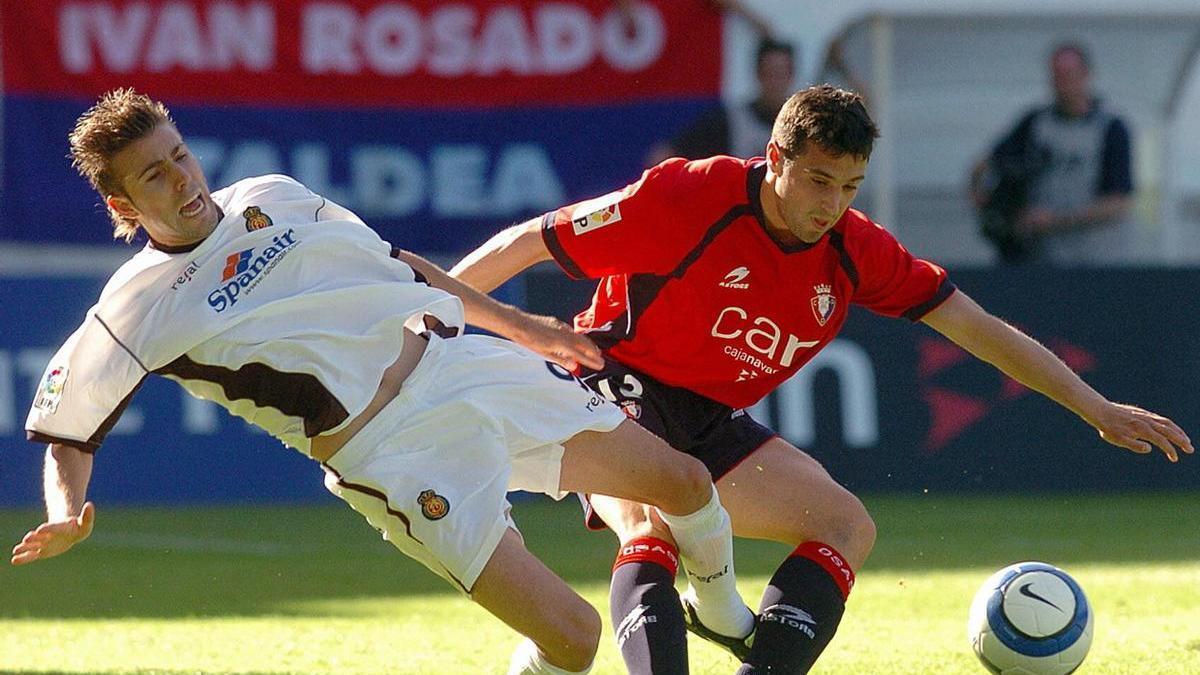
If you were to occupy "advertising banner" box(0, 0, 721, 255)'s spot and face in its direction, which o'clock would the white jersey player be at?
The white jersey player is roughly at 12 o'clock from the advertising banner.

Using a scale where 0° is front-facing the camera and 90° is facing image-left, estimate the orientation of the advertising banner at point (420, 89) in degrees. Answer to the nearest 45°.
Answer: approximately 0°

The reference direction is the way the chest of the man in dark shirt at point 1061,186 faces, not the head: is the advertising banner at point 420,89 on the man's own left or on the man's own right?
on the man's own right

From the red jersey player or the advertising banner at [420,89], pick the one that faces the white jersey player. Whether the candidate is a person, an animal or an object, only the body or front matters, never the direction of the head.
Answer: the advertising banner

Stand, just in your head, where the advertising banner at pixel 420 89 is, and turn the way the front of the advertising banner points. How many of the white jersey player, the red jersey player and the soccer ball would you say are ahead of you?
3

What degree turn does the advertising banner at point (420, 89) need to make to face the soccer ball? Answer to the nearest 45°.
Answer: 0° — it already faces it

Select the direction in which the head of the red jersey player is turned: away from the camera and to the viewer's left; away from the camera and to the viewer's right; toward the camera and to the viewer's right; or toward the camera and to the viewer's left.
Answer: toward the camera and to the viewer's right

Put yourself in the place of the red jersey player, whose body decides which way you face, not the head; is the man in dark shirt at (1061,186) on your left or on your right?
on your left

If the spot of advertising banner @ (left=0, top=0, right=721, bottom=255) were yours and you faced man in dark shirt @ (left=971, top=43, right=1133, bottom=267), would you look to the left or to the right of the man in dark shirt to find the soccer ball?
right
